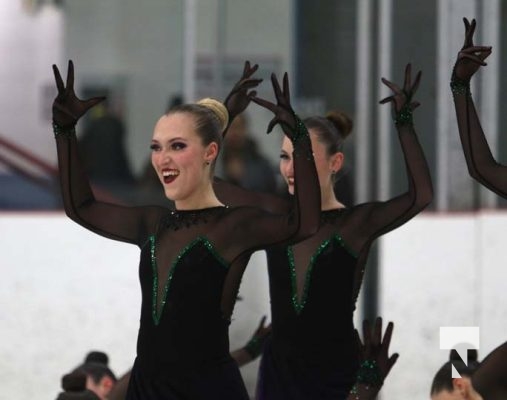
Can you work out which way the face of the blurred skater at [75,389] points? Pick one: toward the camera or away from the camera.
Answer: away from the camera
